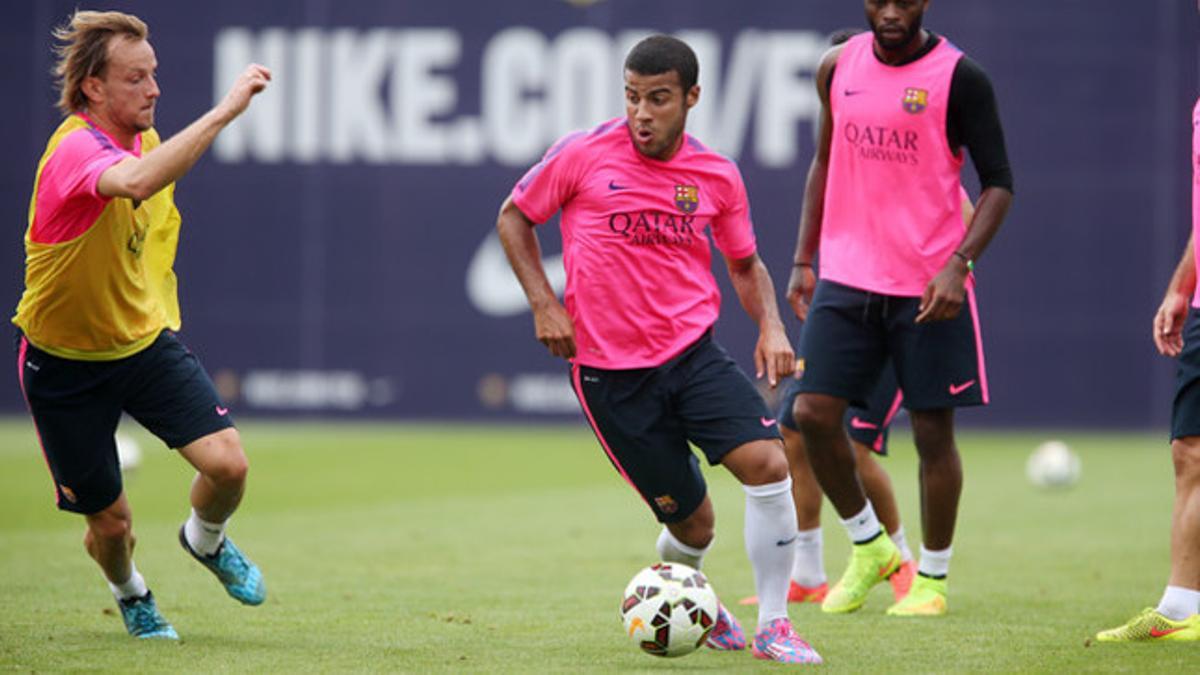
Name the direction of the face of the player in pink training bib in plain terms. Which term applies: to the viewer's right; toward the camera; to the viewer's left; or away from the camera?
toward the camera

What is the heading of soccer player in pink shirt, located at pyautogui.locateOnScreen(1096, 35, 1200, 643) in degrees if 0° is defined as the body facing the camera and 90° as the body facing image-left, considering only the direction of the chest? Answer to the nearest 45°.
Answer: approximately 90°

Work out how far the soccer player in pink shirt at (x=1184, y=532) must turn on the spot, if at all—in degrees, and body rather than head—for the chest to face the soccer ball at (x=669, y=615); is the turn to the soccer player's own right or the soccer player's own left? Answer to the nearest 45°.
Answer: approximately 45° to the soccer player's own left

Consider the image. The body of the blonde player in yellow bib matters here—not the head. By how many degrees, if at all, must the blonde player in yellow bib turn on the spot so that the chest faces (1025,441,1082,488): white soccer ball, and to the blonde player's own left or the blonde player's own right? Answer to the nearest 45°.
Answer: approximately 90° to the blonde player's own left

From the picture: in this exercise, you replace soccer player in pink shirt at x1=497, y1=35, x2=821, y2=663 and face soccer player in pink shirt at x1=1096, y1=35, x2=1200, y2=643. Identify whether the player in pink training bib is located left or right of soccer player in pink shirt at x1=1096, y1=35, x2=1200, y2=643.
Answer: left

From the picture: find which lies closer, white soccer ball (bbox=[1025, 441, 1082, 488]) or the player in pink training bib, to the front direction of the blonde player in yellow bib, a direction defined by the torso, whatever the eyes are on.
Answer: the player in pink training bib

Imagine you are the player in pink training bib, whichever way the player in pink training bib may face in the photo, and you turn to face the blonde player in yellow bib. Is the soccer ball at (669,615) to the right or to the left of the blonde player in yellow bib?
left

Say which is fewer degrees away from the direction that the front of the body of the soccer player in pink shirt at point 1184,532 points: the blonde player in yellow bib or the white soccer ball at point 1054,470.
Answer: the blonde player in yellow bib

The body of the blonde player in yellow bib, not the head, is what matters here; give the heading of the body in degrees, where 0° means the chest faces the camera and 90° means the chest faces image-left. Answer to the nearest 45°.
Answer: approximately 315°

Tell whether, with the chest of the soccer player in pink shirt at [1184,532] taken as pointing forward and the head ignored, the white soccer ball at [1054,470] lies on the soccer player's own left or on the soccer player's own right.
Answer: on the soccer player's own right

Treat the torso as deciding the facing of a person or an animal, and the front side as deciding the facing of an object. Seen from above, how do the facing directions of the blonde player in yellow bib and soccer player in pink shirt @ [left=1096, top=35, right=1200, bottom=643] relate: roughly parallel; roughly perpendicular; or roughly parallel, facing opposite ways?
roughly parallel, facing opposite ways

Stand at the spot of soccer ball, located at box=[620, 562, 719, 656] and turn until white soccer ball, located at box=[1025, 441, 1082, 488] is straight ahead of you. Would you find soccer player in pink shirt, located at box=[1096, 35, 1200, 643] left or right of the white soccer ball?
right

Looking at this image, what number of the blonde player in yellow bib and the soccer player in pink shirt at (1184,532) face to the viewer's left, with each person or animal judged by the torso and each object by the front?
1

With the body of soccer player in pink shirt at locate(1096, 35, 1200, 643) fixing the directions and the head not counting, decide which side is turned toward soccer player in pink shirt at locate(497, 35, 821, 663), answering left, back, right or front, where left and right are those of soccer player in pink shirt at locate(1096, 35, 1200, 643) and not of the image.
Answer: front

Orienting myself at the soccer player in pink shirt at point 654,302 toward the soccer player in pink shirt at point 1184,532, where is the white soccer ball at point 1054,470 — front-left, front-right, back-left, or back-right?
front-left

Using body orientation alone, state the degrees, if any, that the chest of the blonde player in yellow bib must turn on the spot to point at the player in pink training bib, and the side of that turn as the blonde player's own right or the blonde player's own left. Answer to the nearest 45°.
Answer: approximately 45° to the blonde player's own left
